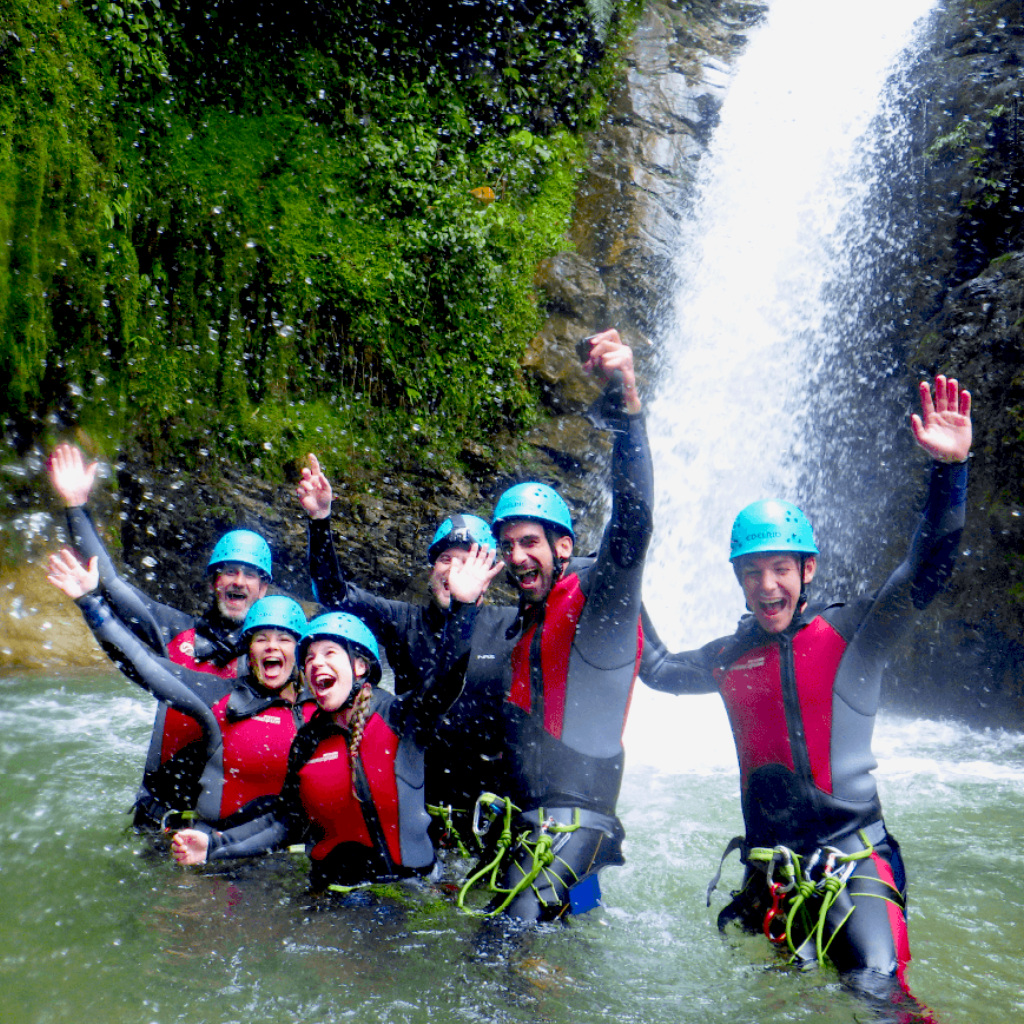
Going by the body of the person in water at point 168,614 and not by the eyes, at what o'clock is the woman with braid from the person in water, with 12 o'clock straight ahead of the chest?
The woman with braid is roughly at 11 o'clock from the person in water.

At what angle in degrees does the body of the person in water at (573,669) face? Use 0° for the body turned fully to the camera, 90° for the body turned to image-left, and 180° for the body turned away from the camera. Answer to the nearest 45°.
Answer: approximately 45°

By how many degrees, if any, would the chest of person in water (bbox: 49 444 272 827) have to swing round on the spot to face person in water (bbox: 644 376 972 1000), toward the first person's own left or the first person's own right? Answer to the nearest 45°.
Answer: approximately 45° to the first person's own left

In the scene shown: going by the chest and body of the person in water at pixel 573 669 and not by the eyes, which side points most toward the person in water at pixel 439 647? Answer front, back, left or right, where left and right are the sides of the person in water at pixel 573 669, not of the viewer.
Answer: right

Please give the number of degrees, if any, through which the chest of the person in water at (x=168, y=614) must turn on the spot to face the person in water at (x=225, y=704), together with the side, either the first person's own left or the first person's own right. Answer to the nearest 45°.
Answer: approximately 45° to the first person's own left

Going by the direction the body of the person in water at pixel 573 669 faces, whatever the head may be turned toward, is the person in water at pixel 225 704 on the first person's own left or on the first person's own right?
on the first person's own right
